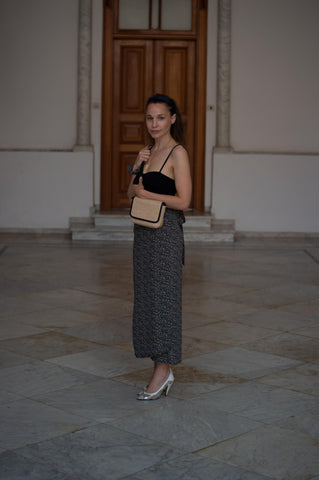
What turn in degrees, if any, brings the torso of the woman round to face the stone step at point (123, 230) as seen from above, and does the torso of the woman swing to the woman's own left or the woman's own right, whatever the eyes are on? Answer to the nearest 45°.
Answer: approximately 135° to the woman's own right

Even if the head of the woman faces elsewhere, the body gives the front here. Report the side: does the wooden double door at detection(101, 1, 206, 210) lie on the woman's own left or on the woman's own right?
on the woman's own right

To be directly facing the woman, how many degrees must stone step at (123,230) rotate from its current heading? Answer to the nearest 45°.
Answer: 0° — it already faces them

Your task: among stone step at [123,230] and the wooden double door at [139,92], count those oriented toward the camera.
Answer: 2

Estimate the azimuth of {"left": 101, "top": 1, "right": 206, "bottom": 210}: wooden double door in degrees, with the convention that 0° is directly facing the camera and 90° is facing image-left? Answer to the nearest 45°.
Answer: approximately 0°

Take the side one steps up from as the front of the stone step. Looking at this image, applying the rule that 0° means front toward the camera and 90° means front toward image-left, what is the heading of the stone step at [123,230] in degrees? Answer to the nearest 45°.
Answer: approximately 0°

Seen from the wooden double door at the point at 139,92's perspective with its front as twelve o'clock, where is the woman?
The woman is roughly at 12 o'clock from the wooden double door.
